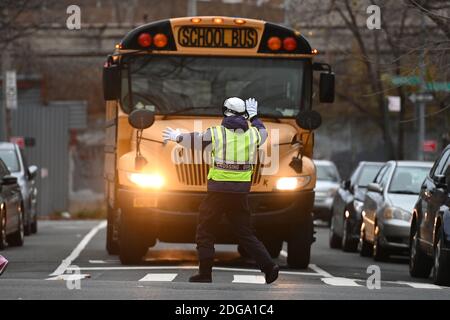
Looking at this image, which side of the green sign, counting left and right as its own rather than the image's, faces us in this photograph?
front

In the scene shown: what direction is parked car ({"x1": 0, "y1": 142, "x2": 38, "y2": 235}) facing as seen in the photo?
toward the camera

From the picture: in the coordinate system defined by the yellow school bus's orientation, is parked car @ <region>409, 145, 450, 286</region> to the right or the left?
on its left

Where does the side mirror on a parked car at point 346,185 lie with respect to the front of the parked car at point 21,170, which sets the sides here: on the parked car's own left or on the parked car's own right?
on the parked car's own left

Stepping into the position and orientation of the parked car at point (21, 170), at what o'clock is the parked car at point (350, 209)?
the parked car at point (350, 209) is roughly at 10 o'clock from the parked car at point (21, 170).

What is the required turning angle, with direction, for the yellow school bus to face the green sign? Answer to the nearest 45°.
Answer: approximately 135° to its left

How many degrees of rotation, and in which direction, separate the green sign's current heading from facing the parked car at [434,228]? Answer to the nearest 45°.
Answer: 0° — it already faces it

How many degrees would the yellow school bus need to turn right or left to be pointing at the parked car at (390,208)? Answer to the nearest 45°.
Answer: approximately 135° to its left

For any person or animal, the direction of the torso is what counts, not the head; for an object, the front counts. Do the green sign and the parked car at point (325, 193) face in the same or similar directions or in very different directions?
same or similar directions

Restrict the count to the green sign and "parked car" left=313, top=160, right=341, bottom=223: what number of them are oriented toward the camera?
2

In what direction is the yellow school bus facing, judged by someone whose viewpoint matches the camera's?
facing the viewer
